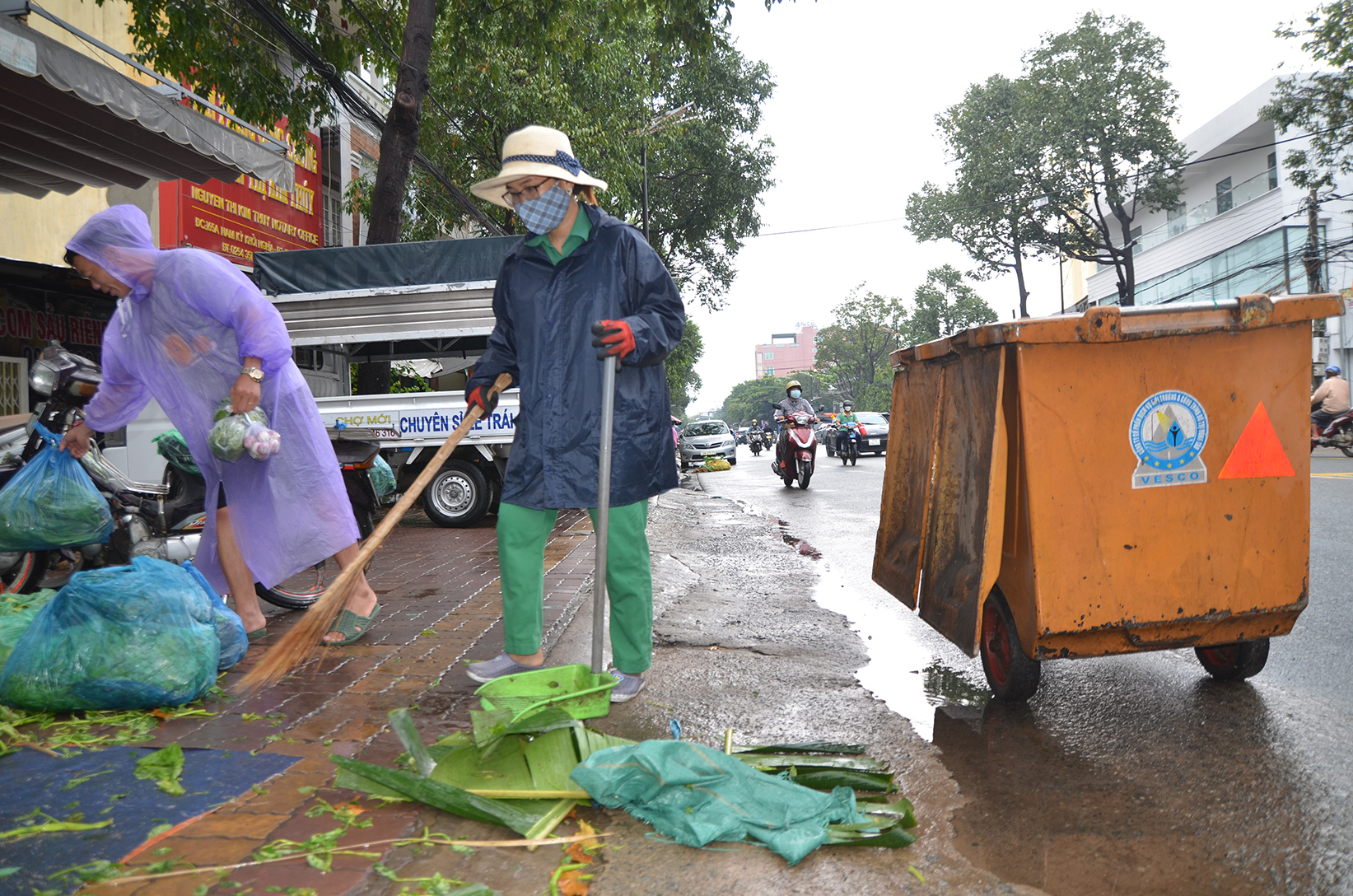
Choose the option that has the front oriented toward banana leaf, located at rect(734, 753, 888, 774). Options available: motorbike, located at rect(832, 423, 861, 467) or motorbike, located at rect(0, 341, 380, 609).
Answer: motorbike, located at rect(832, 423, 861, 467)

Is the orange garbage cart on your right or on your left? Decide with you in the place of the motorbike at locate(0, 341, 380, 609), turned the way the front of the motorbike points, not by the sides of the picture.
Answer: on your left

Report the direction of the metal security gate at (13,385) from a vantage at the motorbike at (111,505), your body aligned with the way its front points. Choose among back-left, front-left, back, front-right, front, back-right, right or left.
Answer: right

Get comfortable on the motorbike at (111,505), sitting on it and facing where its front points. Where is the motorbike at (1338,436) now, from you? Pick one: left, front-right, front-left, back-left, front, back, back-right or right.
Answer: back

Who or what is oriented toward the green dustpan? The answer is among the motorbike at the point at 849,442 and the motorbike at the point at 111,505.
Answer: the motorbike at the point at 849,442

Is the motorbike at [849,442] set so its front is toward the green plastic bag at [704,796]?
yes

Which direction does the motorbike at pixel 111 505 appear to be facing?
to the viewer's left

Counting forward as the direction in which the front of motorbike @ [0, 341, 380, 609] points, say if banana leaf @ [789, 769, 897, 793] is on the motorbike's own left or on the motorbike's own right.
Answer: on the motorbike's own left

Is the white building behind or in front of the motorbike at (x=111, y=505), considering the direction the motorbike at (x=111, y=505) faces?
behind

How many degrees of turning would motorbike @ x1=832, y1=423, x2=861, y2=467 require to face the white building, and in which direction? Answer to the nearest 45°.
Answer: approximately 135° to its left

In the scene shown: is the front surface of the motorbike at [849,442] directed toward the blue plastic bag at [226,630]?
yes

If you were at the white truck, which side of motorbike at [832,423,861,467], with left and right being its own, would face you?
front

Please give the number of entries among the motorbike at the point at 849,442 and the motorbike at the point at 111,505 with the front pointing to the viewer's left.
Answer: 1

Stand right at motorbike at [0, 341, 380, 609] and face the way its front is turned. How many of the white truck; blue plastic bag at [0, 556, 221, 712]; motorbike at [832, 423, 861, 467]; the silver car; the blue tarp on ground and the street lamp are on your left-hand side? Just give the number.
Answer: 2

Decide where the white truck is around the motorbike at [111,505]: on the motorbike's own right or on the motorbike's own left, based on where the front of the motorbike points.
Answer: on the motorbike's own right
